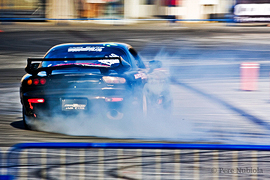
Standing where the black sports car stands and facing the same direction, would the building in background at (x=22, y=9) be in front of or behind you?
in front

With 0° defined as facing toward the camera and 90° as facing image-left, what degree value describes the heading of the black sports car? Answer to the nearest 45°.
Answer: approximately 180°

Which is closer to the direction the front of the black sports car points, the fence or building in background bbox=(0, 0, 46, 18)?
the building in background

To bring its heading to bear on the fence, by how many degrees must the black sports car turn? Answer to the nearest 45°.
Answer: approximately 180°
